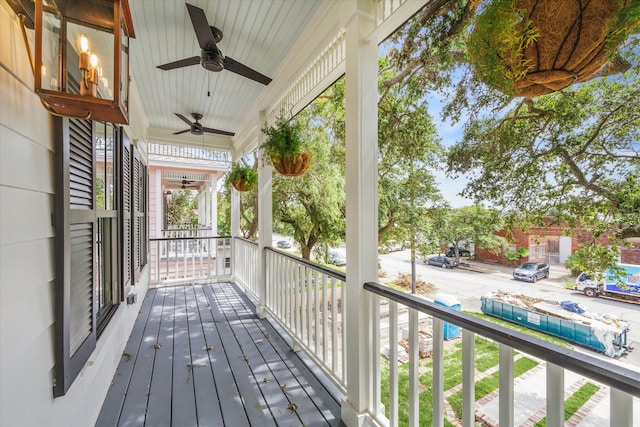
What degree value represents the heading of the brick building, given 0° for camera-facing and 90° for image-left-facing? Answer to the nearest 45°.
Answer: approximately 0°

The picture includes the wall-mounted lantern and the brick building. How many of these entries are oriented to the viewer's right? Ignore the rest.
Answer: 1

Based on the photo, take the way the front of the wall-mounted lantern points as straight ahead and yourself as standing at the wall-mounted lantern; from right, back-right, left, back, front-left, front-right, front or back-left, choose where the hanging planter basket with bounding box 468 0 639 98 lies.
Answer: front-right

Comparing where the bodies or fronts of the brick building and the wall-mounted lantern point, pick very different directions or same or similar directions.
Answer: very different directions

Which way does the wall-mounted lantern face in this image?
to the viewer's right

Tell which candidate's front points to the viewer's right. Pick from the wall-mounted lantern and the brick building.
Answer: the wall-mounted lantern

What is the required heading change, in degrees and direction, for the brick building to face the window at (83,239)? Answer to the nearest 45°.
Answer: approximately 45° to its right
